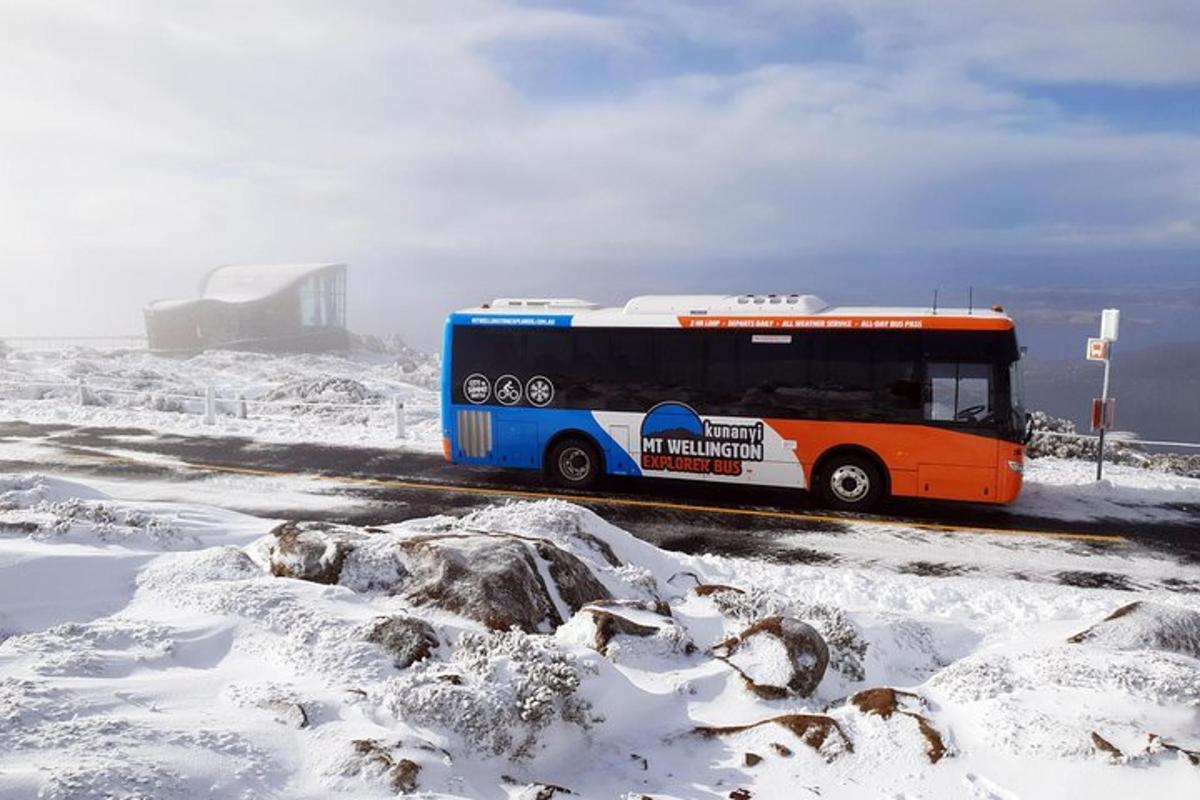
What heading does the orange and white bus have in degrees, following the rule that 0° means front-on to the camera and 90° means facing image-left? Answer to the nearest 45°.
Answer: approximately 270°

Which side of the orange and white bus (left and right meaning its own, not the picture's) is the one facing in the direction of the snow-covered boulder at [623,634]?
right

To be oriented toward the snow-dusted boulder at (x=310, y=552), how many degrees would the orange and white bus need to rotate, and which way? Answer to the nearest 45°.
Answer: approximately 135° to its right

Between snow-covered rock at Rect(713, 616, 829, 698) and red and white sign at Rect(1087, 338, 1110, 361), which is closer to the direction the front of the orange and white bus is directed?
the red and white sign

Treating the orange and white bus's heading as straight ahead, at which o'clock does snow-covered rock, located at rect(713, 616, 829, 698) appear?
The snow-covered rock is roughly at 3 o'clock from the orange and white bus.

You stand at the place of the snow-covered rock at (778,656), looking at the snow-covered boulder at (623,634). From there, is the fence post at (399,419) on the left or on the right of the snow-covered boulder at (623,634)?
right

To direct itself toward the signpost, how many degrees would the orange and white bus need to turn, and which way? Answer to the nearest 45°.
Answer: approximately 45° to its left

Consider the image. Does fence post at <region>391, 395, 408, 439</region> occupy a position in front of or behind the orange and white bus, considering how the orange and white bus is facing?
behind

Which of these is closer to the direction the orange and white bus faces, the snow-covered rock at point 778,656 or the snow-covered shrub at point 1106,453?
the snow-covered shrub

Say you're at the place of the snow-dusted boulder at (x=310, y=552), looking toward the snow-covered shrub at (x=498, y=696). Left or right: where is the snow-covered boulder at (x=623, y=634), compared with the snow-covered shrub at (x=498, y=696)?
left

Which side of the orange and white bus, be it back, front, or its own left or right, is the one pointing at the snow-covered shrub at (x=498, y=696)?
right
